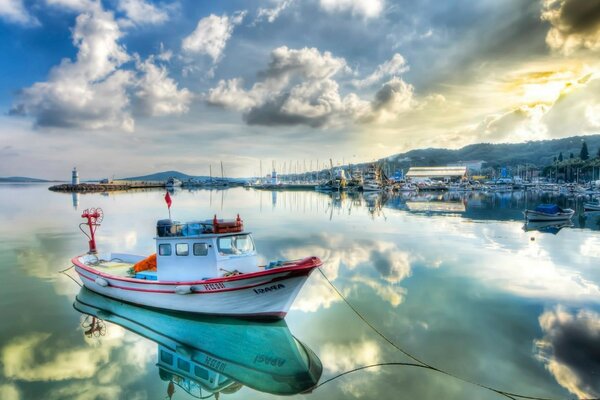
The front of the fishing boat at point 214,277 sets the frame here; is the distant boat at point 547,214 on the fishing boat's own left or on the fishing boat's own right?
on the fishing boat's own left

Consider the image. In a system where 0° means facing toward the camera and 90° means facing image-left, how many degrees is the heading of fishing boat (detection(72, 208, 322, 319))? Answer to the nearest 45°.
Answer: approximately 315°
